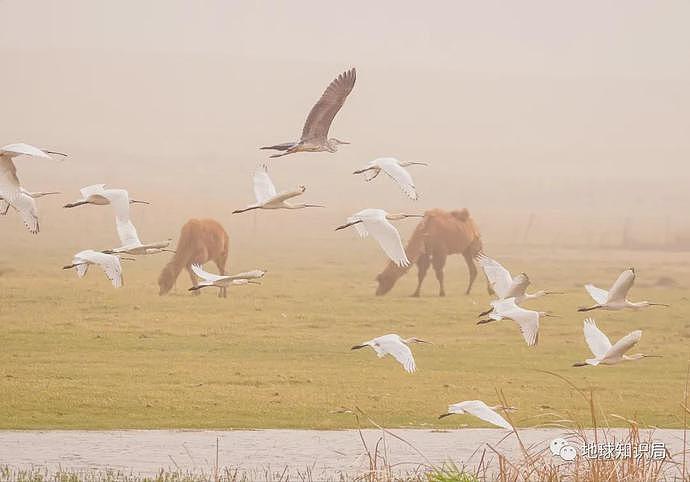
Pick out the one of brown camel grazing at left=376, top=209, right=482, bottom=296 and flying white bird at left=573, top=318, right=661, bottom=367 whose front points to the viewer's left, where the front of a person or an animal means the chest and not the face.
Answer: the brown camel grazing

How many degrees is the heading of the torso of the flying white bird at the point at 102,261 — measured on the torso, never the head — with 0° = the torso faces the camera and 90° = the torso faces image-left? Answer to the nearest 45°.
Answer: approximately 270°

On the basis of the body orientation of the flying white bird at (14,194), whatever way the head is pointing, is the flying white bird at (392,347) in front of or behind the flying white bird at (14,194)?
in front

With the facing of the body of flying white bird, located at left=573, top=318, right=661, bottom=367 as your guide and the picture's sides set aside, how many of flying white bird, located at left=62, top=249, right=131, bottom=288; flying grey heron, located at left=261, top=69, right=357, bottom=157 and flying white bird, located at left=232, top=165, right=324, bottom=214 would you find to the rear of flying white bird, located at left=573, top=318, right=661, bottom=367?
3

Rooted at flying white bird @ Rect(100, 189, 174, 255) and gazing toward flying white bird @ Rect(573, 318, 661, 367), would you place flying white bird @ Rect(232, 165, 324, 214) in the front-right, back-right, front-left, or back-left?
front-left

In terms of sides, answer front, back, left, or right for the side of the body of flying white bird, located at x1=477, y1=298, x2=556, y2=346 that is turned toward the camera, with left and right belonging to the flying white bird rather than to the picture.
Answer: right

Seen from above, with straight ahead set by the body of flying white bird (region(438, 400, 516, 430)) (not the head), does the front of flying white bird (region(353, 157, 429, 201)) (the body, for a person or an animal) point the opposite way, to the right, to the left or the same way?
the same way

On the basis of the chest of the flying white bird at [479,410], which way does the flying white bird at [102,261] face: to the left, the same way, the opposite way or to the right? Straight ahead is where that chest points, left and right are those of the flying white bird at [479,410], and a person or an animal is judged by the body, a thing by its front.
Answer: the same way

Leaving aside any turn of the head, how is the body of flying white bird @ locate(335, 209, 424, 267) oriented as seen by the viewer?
to the viewer's right

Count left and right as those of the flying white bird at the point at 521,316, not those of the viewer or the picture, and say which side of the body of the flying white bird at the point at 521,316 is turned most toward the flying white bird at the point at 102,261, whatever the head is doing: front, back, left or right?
back

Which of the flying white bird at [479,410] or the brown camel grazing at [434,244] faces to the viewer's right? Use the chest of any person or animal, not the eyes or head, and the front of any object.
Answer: the flying white bird

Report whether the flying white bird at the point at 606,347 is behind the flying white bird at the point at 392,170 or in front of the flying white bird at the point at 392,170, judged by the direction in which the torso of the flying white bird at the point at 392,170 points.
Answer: in front

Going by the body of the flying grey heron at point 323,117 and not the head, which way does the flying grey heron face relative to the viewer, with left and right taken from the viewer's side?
facing to the right of the viewer

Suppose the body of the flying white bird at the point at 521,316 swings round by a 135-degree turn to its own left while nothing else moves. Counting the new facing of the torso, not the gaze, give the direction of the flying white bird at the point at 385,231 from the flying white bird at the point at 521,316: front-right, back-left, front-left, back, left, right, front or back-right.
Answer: front-left

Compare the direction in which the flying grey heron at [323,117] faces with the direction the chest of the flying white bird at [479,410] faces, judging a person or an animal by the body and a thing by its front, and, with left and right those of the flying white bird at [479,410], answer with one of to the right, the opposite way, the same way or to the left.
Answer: the same way

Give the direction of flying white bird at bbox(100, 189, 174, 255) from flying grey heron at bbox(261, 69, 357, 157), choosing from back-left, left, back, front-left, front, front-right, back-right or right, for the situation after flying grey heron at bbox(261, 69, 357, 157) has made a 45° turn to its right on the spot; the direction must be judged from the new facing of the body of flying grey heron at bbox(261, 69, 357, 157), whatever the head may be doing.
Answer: back-right

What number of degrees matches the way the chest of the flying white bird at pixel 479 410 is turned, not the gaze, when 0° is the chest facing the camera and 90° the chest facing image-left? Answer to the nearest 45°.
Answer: approximately 270°

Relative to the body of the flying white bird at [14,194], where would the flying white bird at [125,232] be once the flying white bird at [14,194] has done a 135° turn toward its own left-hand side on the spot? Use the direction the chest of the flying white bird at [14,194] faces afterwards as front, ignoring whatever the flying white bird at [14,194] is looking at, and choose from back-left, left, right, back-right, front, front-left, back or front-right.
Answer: back-right
